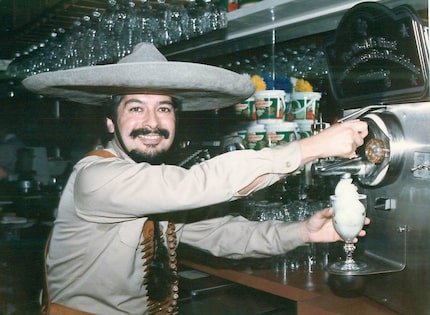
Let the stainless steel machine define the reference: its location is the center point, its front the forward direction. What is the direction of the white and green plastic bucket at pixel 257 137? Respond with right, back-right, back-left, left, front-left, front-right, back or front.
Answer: right

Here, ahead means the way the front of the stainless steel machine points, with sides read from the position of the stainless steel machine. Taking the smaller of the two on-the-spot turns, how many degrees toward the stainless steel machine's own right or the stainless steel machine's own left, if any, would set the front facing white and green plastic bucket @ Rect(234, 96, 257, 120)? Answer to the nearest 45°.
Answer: approximately 90° to the stainless steel machine's own right

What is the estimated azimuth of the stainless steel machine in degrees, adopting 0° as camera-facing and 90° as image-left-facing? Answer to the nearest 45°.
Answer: approximately 45°

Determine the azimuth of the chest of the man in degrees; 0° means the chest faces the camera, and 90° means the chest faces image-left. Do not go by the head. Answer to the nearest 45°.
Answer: approximately 315°

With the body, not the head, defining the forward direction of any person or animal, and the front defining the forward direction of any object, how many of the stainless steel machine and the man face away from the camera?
0

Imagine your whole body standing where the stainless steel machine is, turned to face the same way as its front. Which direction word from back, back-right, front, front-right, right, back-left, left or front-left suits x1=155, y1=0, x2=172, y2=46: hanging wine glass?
right

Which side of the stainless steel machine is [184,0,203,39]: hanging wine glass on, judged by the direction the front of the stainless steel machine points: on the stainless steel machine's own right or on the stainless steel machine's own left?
on the stainless steel machine's own right

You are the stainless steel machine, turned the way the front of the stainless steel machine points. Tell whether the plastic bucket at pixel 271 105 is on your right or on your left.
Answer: on your right
